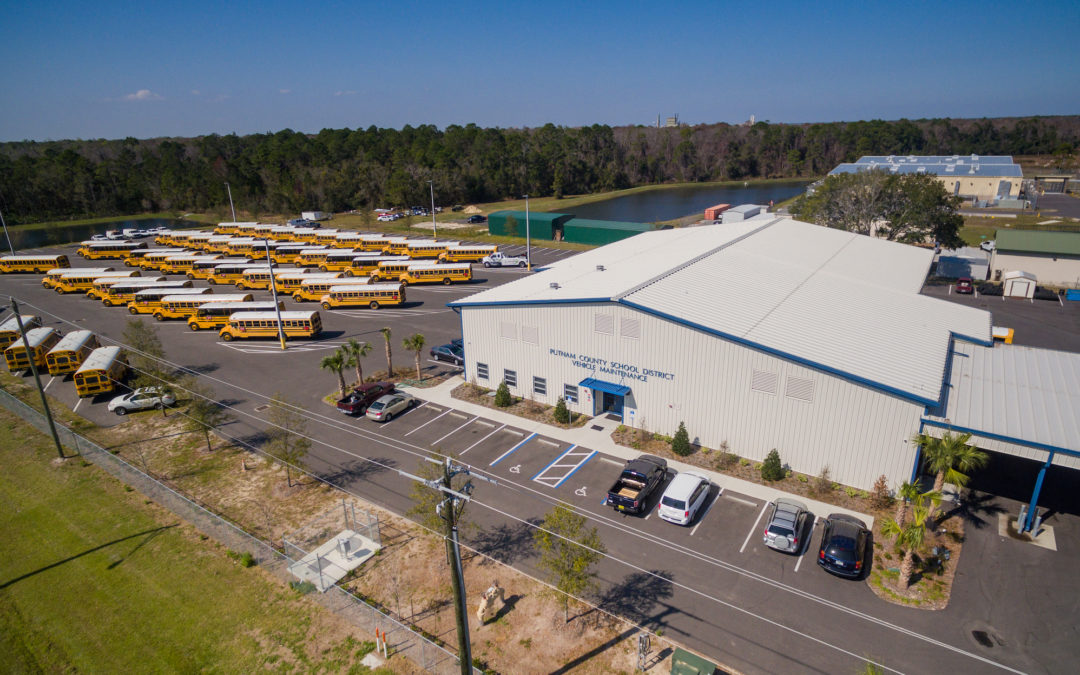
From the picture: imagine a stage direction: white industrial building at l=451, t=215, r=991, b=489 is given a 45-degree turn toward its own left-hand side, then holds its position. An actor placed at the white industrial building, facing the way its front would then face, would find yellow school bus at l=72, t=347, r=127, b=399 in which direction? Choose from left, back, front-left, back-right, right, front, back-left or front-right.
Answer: right

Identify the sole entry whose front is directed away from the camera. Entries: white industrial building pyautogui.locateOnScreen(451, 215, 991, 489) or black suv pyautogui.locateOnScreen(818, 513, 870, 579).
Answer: the black suv

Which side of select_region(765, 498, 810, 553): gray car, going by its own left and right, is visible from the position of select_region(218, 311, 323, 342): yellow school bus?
left

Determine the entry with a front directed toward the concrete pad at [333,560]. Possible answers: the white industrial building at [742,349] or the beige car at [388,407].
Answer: the white industrial building

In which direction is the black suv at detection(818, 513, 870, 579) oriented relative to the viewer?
away from the camera

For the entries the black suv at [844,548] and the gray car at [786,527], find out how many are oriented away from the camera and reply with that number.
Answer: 2

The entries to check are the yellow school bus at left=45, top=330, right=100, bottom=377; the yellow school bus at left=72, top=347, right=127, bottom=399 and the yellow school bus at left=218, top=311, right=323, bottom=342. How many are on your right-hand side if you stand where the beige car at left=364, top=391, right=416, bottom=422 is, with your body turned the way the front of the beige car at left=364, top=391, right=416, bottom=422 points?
0

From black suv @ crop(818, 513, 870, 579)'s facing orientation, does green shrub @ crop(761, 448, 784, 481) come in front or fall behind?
in front

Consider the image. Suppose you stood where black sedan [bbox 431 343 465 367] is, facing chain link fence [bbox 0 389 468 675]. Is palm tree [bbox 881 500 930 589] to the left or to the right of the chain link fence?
left

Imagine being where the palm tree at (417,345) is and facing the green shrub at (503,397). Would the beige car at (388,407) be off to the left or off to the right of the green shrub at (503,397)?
right

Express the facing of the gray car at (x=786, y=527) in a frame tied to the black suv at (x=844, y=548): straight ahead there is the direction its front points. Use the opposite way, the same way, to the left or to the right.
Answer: the same way

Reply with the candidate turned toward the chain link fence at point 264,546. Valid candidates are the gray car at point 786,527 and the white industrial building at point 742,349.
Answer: the white industrial building

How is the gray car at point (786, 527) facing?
away from the camera

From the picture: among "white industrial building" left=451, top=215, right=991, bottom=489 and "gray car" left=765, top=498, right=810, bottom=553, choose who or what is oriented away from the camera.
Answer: the gray car

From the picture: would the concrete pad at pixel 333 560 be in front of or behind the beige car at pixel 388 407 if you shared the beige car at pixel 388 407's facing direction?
behind

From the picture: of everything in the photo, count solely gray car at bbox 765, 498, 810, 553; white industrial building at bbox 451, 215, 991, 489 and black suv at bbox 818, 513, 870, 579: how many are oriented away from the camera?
2
